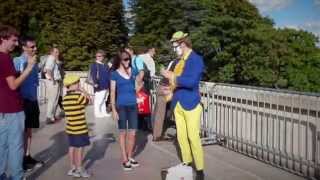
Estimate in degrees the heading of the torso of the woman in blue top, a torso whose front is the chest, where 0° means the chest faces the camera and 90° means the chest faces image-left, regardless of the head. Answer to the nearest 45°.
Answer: approximately 315°

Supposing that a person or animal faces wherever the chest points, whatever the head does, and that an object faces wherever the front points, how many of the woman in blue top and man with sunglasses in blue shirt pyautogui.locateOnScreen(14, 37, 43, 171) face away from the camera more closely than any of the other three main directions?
0

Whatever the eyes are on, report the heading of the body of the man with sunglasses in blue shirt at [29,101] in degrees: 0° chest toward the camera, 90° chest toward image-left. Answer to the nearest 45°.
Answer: approximately 270°

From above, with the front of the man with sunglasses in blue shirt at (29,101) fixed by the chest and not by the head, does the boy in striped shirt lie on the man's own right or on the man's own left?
on the man's own right

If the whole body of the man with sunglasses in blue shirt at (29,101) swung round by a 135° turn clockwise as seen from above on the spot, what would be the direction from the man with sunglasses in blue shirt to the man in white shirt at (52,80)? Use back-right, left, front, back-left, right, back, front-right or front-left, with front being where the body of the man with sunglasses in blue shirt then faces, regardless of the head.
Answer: back-right

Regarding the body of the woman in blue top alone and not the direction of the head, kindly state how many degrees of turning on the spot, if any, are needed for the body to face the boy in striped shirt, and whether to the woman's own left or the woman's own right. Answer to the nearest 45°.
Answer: approximately 90° to the woman's own right

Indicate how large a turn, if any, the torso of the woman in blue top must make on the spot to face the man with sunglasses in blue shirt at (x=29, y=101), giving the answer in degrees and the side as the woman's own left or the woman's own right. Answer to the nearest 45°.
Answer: approximately 135° to the woman's own right

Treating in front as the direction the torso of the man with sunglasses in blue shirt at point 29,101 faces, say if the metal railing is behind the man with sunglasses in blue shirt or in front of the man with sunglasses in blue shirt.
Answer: in front
